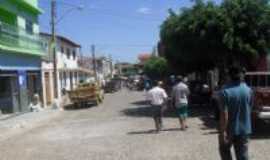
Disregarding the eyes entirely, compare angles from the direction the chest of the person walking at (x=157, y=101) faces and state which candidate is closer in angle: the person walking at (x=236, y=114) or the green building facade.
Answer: the green building facade

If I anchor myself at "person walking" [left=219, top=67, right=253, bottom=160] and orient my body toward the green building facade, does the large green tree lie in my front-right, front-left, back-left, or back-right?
front-right

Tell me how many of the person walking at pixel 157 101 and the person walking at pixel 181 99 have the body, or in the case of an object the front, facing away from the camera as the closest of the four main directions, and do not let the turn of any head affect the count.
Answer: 2

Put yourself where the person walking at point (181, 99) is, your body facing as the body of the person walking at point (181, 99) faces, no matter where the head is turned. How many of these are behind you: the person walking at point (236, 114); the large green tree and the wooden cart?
1

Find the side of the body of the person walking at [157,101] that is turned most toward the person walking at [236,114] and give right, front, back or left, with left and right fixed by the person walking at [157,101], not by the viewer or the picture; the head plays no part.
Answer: back

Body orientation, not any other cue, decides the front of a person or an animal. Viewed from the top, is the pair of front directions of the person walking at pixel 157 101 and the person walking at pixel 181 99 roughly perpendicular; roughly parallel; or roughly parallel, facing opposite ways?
roughly parallel

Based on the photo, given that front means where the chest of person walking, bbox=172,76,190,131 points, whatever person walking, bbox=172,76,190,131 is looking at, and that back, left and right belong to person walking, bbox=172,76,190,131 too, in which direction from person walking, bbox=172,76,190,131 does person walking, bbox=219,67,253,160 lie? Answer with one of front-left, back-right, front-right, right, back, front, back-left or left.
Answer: back

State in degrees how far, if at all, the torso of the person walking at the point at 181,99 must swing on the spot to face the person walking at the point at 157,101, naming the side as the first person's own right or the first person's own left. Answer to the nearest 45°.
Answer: approximately 90° to the first person's own left

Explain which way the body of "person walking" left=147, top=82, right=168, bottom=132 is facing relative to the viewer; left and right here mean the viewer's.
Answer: facing away from the viewer

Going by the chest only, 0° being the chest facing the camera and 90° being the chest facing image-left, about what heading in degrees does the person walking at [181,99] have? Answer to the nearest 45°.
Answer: approximately 180°
